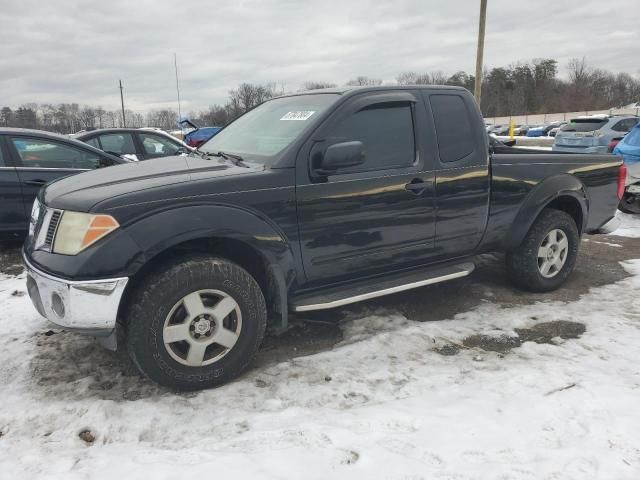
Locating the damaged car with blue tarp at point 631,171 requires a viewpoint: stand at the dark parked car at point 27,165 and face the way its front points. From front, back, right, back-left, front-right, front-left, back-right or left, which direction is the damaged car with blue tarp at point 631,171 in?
front

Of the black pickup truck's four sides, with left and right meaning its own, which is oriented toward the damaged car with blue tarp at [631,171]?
back

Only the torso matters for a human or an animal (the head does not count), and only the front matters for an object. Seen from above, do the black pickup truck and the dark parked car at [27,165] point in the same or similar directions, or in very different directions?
very different directions

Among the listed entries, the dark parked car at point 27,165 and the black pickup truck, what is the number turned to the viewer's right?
1

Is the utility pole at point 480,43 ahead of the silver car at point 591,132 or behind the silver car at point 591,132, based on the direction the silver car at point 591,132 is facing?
behind

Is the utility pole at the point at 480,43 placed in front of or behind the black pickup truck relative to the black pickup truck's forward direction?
behind

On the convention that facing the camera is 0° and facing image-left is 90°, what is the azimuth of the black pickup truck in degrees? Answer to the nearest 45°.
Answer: approximately 45°

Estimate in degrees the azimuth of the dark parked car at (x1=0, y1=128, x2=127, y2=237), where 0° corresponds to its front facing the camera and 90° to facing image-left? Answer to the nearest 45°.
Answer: approximately 270°

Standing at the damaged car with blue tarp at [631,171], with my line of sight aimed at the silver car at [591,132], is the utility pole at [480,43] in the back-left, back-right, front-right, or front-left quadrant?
front-left
